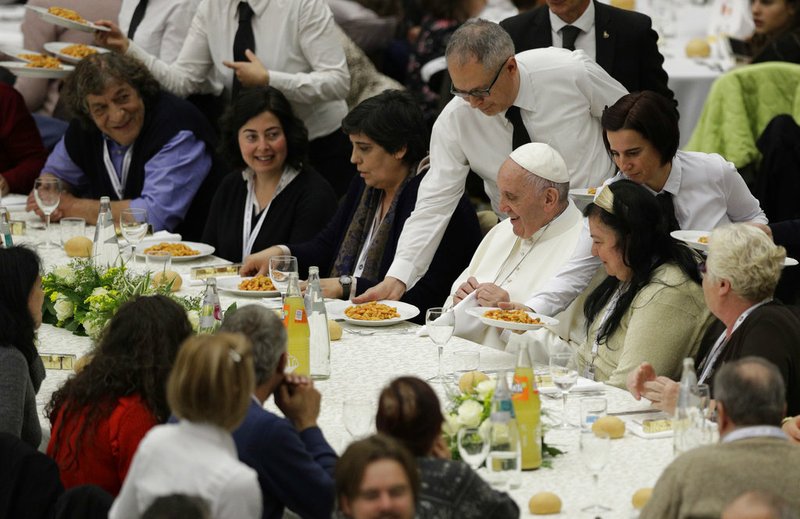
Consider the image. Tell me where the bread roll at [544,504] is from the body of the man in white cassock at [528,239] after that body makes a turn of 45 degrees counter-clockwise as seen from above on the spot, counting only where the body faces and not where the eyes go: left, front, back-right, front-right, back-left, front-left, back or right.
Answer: front

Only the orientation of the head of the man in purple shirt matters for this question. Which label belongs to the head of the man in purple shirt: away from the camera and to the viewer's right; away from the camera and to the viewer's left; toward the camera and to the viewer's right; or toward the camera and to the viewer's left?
toward the camera and to the viewer's right

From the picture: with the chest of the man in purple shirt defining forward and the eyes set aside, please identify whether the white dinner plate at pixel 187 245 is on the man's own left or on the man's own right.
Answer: on the man's own left

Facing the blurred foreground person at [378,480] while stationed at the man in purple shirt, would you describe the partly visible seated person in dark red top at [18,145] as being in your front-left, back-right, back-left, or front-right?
back-right

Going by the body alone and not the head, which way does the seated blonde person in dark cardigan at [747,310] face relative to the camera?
to the viewer's left

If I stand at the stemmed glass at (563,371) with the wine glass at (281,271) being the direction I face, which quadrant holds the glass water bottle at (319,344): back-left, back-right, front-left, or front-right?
front-left

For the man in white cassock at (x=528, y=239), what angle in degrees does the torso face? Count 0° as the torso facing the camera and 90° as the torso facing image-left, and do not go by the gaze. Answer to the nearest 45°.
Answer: approximately 45°

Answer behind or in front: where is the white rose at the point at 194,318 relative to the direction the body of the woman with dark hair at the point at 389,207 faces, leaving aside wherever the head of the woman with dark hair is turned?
in front

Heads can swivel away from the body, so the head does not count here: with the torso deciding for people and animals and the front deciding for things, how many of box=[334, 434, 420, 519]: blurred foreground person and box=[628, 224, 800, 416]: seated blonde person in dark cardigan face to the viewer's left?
1

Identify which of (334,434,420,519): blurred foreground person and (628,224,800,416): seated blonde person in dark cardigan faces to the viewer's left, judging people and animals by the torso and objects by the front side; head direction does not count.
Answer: (628,224,800,416): seated blonde person in dark cardigan

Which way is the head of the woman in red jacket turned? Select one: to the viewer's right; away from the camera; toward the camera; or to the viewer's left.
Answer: away from the camera
